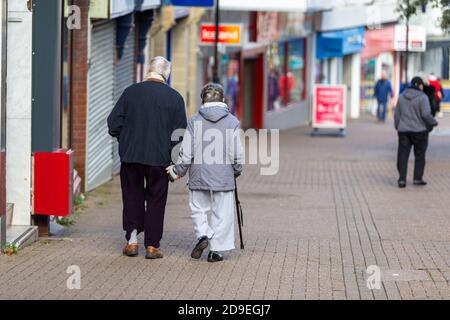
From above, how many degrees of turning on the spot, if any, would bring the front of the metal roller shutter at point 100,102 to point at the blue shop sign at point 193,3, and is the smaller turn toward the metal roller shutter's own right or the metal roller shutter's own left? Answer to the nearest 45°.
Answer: approximately 45° to the metal roller shutter's own left

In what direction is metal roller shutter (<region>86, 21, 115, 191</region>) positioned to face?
to the viewer's right

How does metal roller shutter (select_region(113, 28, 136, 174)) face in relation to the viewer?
to the viewer's right

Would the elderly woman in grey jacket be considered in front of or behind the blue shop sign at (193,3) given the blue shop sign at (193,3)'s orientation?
in front

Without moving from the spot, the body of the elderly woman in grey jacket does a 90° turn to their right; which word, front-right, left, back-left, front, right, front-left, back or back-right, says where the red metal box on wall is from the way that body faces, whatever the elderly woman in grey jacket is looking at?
back-left

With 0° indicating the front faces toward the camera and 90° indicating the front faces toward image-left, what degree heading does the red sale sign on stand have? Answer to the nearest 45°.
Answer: approximately 0°

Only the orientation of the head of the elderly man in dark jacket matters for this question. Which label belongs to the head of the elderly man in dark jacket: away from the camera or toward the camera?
away from the camera

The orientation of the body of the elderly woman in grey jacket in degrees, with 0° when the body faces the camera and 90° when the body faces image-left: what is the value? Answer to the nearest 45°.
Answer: approximately 180°
